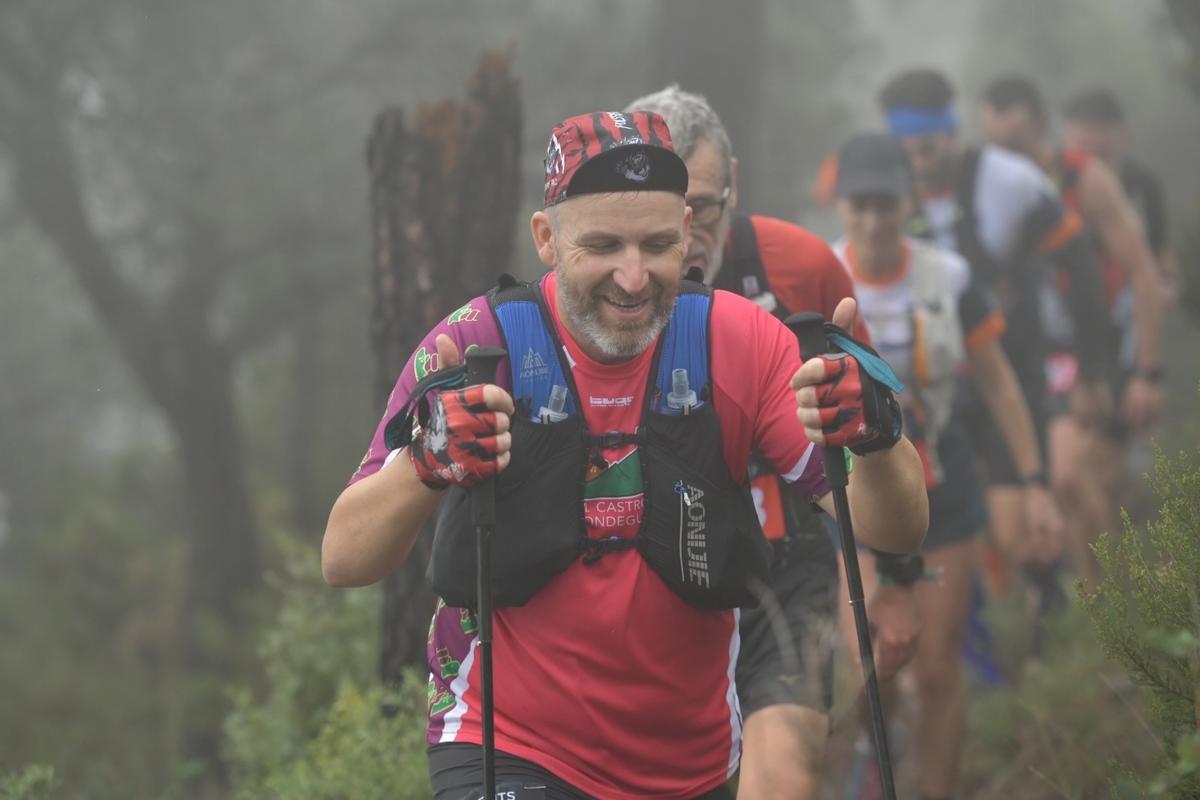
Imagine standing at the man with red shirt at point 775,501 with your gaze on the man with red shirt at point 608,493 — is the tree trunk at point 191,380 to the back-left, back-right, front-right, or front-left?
back-right

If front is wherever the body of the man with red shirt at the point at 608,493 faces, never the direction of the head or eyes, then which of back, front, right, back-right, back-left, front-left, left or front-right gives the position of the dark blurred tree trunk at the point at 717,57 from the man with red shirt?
back

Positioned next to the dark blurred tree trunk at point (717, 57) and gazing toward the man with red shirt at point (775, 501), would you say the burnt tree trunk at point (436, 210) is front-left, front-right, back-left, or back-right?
front-right

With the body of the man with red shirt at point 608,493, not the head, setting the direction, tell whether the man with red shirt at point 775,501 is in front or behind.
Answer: behind

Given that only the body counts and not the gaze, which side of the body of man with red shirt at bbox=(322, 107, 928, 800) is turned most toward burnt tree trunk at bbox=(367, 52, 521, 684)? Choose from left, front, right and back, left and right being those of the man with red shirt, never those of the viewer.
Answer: back

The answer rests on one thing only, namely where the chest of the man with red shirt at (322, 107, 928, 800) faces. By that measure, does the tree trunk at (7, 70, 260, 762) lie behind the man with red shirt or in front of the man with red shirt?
behind

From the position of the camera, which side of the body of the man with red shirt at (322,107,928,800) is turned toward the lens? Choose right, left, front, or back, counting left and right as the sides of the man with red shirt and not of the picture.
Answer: front

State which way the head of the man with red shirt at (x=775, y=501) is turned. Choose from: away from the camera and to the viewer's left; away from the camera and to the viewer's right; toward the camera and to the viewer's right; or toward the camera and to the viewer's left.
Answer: toward the camera and to the viewer's left
